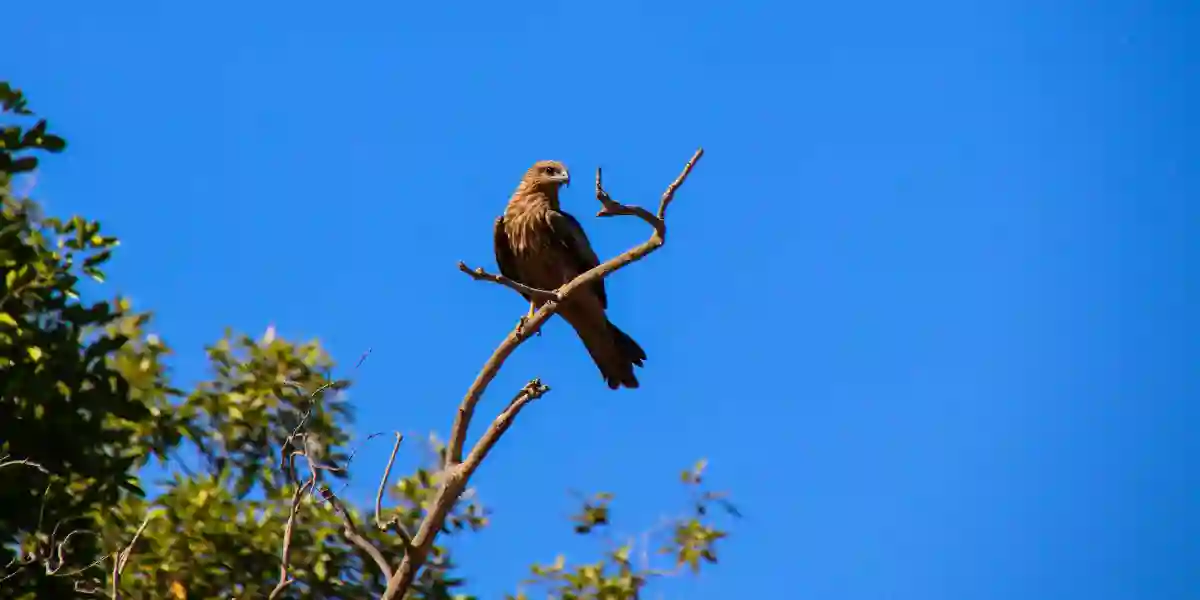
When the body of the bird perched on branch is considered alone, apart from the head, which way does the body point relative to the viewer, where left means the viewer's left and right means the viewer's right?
facing the viewer and to the left of the viewer
